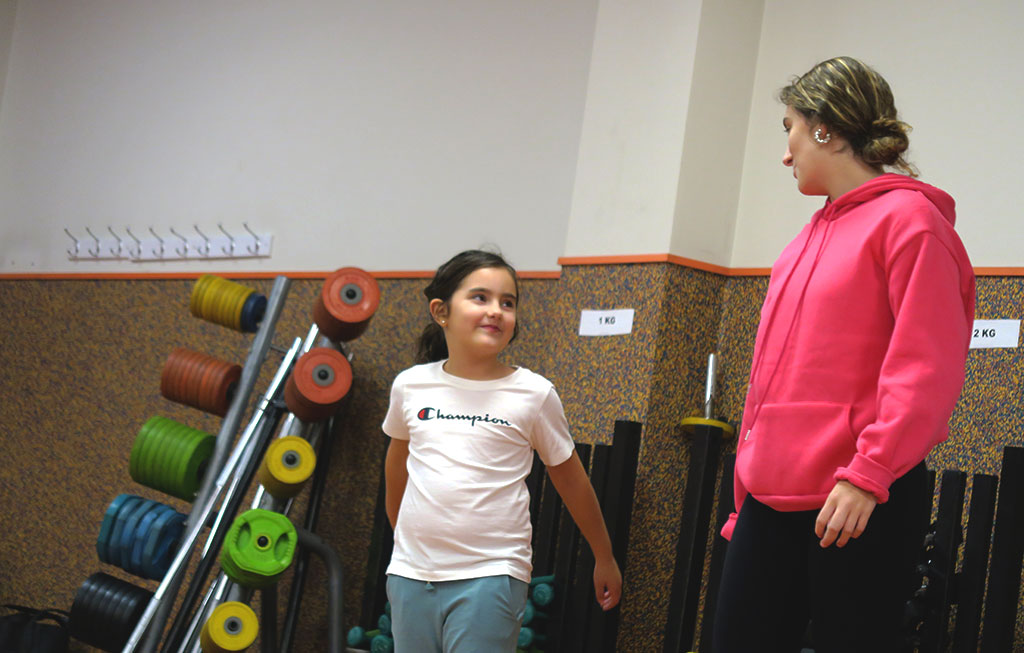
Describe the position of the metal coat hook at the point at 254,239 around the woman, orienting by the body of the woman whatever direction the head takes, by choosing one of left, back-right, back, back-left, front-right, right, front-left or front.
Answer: right

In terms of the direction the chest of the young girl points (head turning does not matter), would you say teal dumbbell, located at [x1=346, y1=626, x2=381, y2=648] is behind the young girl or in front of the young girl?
behind

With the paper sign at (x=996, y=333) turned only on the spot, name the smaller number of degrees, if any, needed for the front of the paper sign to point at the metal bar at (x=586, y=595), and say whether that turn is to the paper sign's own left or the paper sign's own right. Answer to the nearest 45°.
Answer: approximately 90° to the paper sign's own right

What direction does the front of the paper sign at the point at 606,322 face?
toward the camera

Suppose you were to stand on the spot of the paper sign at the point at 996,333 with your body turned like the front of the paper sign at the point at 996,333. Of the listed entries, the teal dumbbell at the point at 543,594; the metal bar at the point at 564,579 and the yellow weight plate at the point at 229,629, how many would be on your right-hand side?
3

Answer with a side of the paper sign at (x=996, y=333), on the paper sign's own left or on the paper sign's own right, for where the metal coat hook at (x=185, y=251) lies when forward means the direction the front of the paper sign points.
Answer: on the paper sign's own right

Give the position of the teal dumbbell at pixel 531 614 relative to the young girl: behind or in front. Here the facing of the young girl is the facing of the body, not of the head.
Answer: behind

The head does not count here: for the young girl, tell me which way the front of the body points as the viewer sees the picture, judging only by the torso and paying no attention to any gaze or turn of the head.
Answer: toward the camera

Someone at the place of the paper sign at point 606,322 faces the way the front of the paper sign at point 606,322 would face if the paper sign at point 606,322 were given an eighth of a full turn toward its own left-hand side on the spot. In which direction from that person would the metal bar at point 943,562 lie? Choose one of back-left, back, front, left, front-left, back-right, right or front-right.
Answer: front

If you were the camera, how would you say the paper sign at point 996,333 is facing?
facing the viewer

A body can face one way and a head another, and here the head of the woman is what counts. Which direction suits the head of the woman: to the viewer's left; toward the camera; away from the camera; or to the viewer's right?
to the viewer's left
